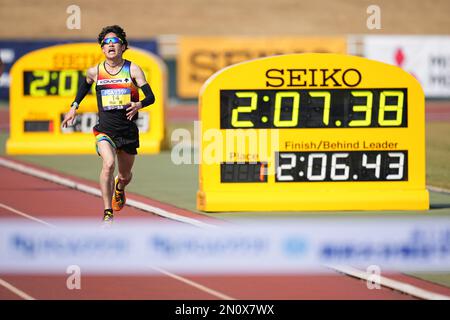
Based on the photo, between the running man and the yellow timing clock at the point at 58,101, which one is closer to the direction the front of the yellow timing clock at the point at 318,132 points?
the running man

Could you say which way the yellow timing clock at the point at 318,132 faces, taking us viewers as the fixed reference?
facing the viewer

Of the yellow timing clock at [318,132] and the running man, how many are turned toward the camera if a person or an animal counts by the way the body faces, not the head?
2

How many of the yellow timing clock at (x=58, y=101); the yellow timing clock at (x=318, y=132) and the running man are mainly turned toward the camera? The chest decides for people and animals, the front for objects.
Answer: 3

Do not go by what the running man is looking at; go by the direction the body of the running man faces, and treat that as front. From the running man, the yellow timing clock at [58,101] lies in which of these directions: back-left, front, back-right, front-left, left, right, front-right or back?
back

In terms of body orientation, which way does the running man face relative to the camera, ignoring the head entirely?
toward the camera

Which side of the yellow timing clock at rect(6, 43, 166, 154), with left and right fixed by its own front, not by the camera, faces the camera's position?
front

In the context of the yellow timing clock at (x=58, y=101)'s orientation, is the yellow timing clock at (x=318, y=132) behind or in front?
in front
